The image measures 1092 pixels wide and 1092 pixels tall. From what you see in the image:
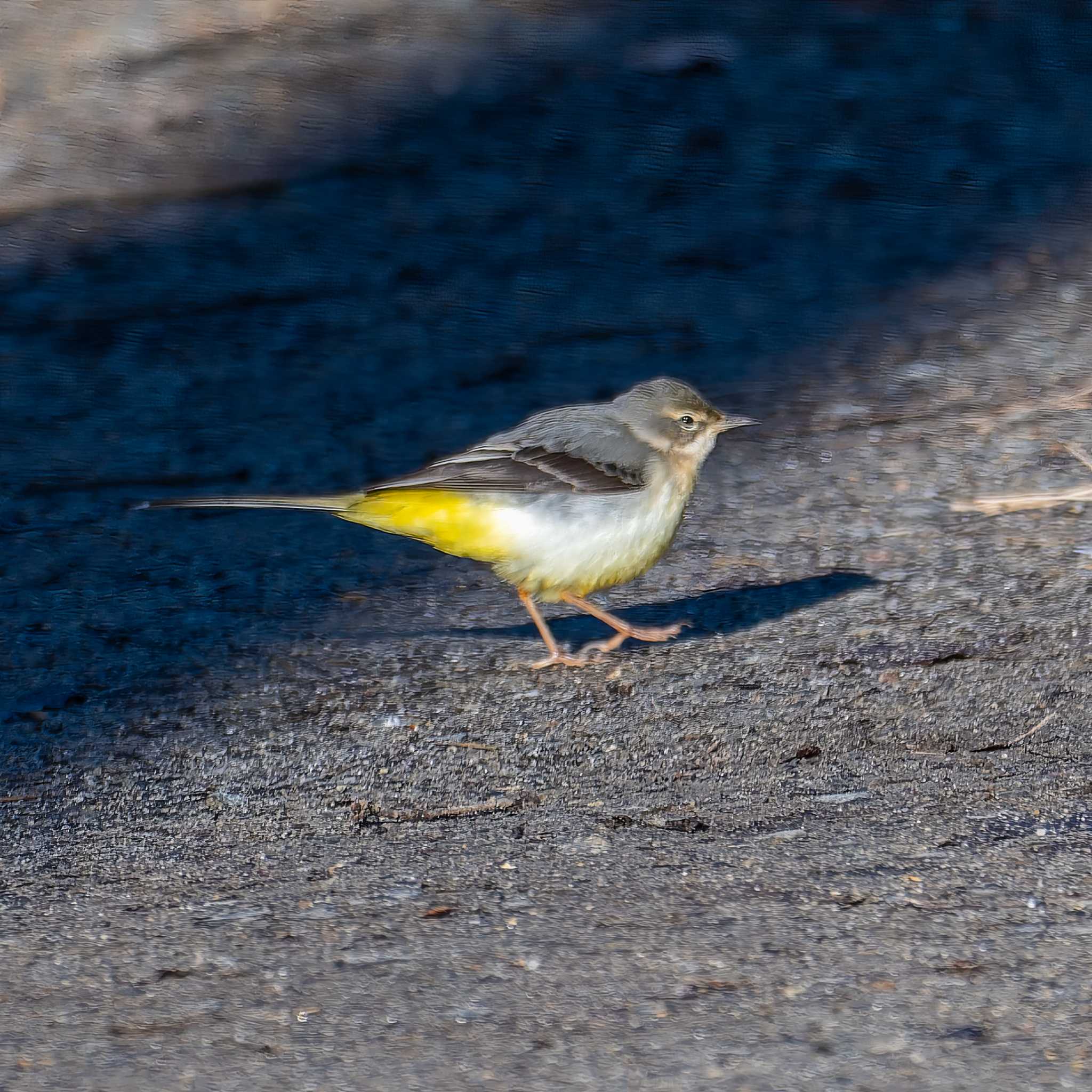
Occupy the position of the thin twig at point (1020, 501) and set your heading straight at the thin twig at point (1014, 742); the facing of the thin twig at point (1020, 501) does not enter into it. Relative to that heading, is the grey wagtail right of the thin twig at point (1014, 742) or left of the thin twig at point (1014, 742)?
right

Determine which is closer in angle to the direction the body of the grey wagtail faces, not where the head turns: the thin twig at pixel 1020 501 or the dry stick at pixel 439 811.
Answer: the thin twig

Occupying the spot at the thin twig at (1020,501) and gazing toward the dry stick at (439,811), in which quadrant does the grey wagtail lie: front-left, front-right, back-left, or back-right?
front-right

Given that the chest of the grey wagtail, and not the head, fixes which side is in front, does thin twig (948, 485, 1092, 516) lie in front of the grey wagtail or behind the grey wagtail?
in front

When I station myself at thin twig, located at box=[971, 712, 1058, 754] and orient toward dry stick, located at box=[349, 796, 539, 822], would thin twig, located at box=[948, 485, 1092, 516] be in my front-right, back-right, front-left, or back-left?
back-right

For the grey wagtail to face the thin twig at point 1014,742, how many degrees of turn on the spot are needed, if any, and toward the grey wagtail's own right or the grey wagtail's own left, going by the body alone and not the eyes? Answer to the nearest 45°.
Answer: approximately 45° to the grey wagtail's own right

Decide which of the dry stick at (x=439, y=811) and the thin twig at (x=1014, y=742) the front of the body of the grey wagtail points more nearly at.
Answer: the thin twig

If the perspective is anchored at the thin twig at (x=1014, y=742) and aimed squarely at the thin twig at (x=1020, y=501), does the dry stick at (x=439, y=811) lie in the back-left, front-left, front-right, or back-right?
back-left

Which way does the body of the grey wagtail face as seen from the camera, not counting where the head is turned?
to the viewer's right

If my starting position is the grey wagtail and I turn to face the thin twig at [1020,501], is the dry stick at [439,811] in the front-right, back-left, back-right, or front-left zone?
back-right

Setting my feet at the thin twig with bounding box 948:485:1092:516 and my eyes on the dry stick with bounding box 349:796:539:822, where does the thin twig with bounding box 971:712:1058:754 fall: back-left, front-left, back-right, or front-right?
front-left

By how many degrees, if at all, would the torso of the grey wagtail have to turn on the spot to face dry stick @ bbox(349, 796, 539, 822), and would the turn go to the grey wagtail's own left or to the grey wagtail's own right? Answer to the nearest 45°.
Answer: approximately 90° to the grey wagtail's own right
